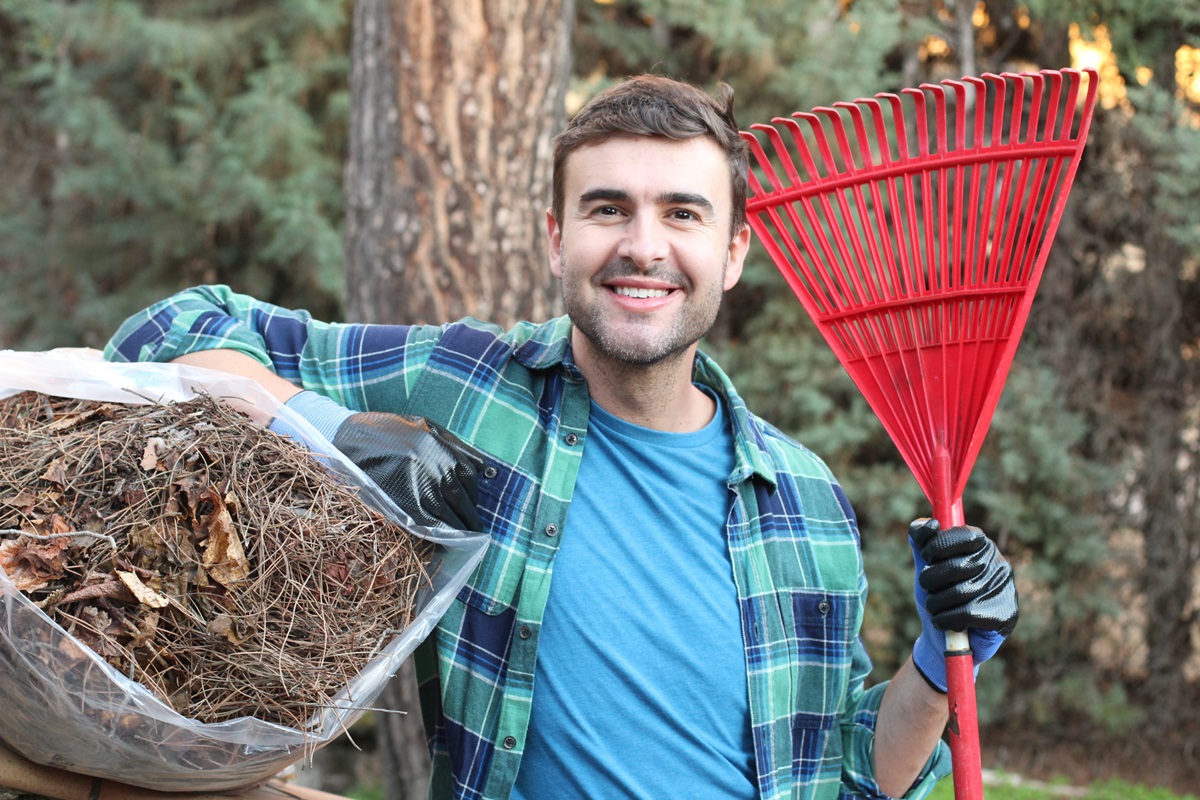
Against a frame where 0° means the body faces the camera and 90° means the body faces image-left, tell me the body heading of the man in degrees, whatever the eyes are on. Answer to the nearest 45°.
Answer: approximately 0°

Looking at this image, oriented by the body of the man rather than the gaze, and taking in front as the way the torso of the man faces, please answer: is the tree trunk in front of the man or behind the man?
behind
